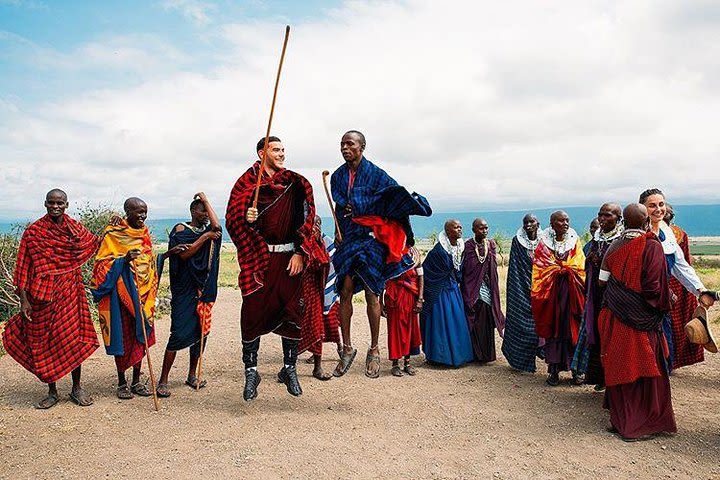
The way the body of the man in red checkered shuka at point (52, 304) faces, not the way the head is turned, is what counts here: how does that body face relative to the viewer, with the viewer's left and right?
facing the viewer

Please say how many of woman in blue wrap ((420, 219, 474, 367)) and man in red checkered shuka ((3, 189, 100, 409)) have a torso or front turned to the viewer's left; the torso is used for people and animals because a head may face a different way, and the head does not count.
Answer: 0

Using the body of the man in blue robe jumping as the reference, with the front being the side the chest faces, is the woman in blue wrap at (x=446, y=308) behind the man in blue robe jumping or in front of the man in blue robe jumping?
behind

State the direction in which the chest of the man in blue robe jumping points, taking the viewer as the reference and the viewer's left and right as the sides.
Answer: facing the viewer and to the left of the viewer

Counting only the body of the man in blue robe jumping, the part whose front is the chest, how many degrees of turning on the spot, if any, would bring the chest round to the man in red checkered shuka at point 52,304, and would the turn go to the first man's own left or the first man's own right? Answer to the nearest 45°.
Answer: approximately 45° to the first man's own right

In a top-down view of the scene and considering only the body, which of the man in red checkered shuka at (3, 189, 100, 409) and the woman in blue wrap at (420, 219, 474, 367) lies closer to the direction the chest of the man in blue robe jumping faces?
the man in red checkered shuka

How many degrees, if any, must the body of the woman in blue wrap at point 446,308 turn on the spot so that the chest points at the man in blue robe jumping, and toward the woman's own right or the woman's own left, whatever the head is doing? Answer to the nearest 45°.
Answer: approximately 90° to the woman's own right

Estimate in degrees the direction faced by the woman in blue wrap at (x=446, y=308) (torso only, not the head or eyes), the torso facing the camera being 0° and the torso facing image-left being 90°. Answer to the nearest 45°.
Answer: approximately 315°

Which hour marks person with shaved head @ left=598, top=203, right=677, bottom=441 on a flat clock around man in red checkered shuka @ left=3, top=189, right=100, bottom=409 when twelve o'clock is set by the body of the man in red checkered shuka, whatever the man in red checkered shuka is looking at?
The person with shaved head is roughly at 10 o'clock from the man in red checkered shuka.

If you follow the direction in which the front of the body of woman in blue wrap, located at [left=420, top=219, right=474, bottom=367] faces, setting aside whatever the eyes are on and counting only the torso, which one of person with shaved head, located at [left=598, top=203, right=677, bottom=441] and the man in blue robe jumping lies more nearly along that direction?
the person with shaved head
